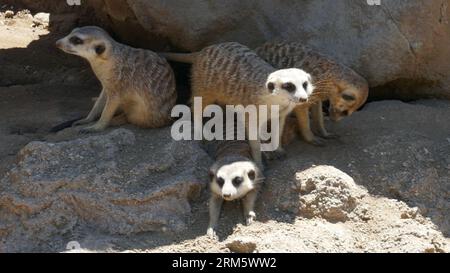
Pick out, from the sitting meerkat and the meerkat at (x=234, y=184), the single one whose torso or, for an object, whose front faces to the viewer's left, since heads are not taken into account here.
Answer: the sitting meerkat

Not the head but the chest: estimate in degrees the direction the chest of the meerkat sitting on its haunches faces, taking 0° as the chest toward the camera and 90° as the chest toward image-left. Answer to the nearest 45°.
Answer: approximately 90°

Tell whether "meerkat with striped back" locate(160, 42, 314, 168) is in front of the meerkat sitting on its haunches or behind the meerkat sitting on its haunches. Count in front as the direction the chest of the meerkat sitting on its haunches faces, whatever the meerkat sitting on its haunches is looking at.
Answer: behind

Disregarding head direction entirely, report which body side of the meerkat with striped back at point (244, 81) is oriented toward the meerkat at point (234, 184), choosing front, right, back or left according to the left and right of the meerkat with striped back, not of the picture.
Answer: right

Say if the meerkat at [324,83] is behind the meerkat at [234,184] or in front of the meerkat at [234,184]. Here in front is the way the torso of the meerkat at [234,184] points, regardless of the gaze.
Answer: behind

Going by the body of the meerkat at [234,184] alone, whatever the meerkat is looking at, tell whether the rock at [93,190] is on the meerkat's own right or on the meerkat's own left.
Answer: on the meerkat's own right

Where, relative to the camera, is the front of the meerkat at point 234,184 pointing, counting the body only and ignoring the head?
toward the camera

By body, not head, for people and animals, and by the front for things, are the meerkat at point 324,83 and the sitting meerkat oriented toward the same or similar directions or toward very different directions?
very different directions

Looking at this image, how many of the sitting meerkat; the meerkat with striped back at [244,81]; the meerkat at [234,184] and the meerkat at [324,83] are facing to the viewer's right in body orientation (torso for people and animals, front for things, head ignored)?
2

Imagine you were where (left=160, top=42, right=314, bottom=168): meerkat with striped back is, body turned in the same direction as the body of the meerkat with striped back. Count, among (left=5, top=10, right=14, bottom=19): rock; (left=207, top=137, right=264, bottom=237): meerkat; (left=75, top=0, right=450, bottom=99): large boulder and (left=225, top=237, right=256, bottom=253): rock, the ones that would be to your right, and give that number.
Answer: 2

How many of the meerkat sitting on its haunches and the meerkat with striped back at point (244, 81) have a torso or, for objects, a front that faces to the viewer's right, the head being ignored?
1
